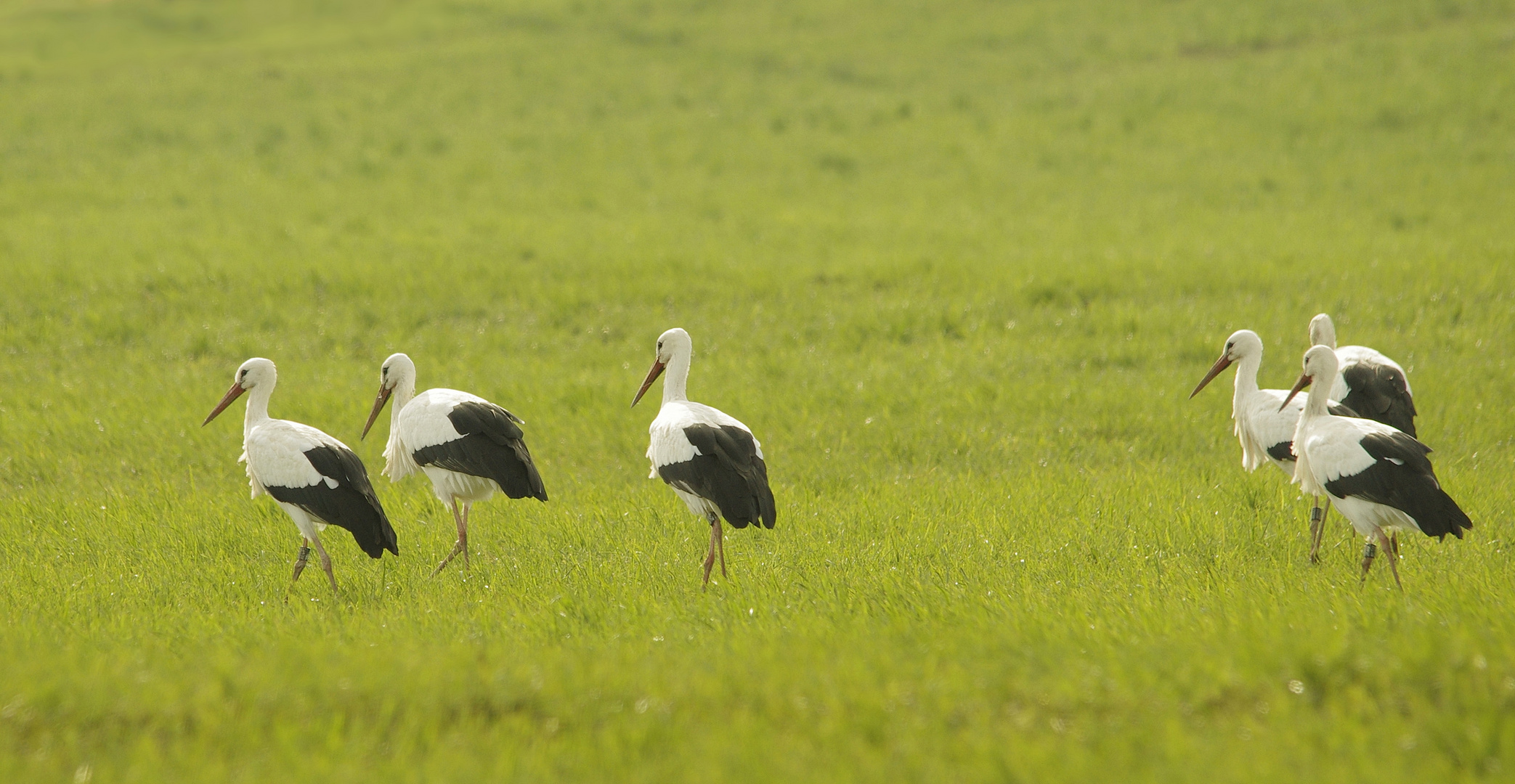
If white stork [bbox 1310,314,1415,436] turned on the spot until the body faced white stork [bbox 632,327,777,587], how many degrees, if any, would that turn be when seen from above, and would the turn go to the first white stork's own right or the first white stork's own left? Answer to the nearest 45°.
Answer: approximately 45° to the first white stork's own left

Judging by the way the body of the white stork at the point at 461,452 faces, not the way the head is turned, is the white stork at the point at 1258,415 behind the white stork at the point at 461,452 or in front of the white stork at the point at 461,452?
behind

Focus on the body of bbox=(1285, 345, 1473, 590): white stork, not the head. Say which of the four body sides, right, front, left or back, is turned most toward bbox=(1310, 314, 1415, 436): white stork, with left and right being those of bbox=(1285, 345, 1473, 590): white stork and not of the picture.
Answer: right

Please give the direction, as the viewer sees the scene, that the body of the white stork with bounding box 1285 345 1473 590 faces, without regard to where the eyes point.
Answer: to the viewer's left

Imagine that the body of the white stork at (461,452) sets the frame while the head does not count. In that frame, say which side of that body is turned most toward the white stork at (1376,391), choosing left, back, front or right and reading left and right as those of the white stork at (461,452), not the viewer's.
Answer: back

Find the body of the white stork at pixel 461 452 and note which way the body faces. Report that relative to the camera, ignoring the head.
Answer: to the viewer's left

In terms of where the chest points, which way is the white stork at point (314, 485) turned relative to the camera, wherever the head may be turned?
to the viewer's left

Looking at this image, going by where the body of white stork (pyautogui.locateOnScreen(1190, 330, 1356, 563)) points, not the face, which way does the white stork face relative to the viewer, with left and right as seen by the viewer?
facing to the left of the viewer

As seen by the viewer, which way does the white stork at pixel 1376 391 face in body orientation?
to the viewer's left
